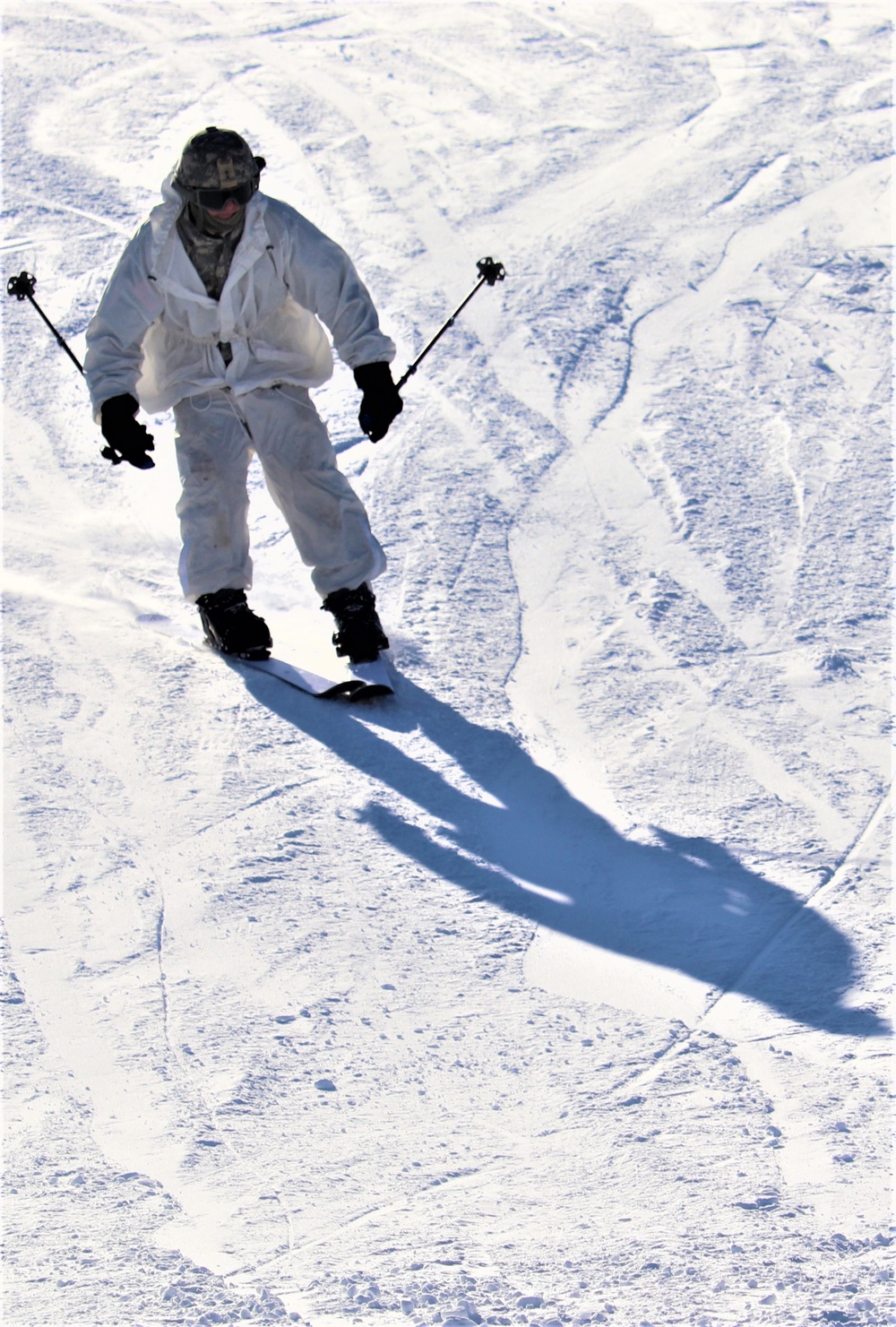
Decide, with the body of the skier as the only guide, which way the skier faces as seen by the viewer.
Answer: toward the camera

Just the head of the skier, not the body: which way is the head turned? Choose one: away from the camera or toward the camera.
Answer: toward the camera
